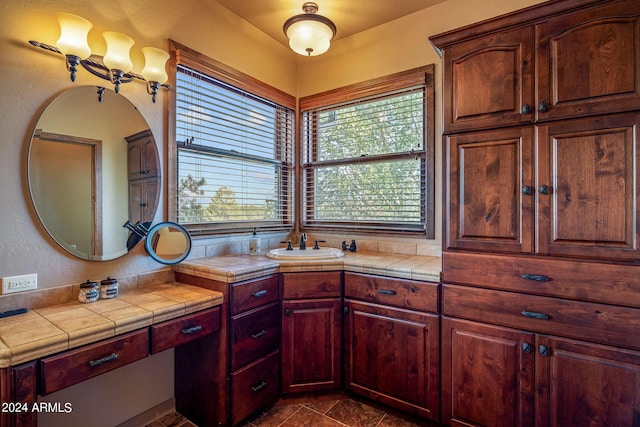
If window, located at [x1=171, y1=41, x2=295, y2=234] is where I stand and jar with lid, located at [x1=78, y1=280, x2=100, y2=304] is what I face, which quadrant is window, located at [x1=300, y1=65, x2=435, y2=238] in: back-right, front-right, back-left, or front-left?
back-left

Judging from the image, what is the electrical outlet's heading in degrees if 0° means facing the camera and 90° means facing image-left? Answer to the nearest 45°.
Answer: approximately 315°

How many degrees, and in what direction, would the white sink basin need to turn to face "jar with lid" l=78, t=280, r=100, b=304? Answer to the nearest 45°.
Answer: approximately 45° to its right

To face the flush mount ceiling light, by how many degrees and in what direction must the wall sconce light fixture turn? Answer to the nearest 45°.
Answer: approximately 45° to its left

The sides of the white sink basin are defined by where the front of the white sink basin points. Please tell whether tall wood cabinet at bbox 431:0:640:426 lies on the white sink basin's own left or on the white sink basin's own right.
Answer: on the white sink basin's own left

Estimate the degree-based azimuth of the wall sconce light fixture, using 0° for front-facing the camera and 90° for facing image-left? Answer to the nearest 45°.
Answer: approximately 315°

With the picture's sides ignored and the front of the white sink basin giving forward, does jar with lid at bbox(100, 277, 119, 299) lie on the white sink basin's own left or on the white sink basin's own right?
on the white sink basin's own right

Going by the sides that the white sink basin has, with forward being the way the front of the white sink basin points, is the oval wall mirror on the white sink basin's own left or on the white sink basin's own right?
on the white sink basin's own right

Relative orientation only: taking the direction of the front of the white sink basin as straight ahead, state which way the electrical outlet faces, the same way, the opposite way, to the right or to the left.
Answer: to the left

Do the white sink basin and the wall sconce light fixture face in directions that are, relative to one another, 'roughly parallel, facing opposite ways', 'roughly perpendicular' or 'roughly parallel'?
roughly perpendicular
